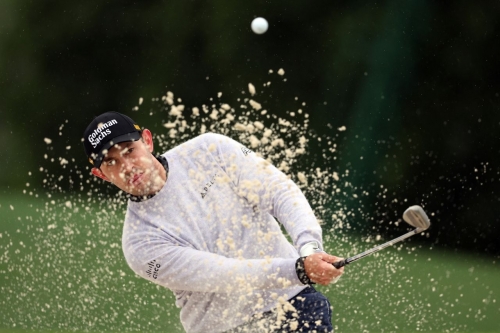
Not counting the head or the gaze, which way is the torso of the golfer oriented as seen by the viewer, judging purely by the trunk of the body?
toward the camera
